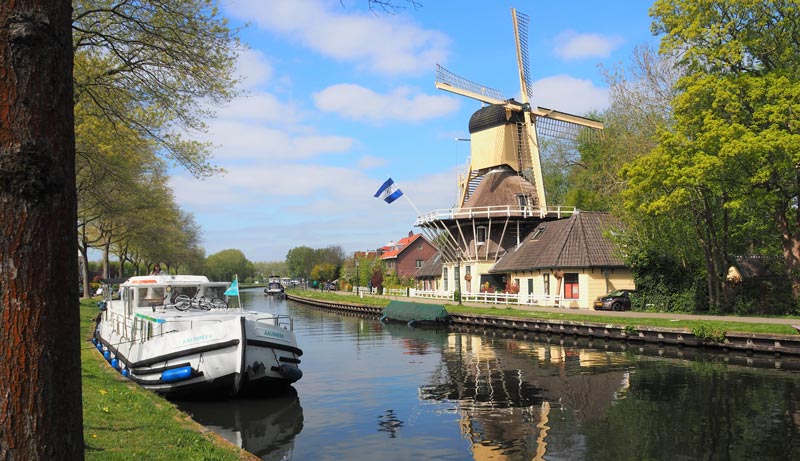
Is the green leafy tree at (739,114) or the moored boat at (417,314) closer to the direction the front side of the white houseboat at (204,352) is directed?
the green leafy tree

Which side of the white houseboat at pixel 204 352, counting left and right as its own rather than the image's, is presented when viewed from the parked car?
left

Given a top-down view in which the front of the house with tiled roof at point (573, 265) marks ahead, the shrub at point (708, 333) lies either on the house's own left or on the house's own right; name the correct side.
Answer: on the house's own left

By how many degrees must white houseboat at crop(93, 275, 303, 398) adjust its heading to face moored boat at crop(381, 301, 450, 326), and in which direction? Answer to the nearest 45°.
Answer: approximately 90° to its left

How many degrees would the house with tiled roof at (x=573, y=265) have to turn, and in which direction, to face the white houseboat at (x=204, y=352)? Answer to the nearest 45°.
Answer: approximately 45° to its left

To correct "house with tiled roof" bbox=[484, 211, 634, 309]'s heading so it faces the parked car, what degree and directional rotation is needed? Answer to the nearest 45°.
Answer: approximately 90° to its left

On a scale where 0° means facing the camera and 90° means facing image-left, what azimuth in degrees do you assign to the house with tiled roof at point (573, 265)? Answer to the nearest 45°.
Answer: approximately 45°

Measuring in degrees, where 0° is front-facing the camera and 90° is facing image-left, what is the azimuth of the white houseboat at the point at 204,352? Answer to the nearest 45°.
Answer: approximately 315°

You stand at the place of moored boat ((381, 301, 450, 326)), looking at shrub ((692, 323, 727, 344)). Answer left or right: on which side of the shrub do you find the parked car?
left
